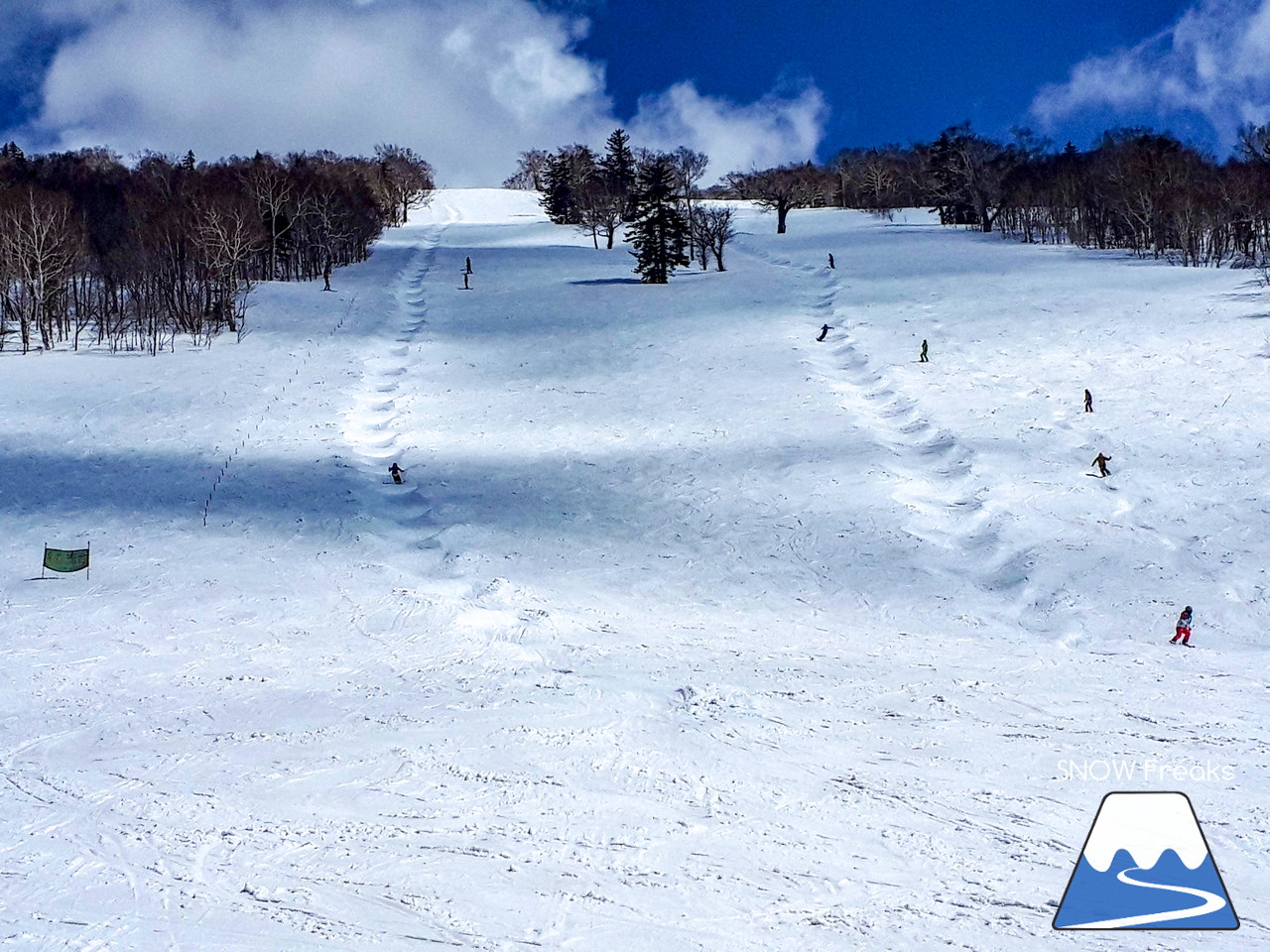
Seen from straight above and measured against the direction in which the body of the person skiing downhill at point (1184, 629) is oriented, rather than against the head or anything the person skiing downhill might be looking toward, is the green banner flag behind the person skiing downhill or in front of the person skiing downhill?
in front
